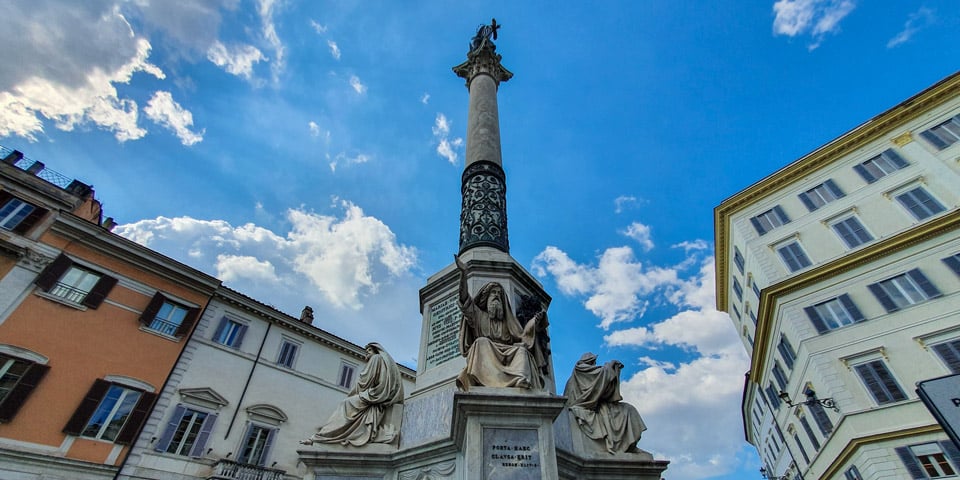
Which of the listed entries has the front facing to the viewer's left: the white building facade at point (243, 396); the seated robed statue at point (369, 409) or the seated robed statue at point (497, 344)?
the seated robed statue at point (369, 409)

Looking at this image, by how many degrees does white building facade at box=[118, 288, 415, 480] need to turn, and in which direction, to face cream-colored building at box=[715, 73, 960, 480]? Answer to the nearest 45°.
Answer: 0° — it already faces it

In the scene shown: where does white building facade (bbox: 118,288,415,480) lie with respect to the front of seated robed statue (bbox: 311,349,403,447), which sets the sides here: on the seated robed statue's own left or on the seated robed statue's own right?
on the seated robed statue's own right

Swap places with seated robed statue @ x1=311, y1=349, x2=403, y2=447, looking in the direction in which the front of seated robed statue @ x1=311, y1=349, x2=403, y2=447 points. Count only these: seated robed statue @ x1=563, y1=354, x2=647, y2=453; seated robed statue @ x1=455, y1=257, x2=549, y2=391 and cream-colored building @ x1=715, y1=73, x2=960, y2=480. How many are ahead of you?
0

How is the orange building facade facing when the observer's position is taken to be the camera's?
facing the viewer and to the right of the viewer

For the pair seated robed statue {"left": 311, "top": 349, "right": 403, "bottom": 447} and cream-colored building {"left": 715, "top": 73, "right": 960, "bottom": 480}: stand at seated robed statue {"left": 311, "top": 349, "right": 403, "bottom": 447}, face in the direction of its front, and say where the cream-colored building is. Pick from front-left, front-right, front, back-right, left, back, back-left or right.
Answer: back

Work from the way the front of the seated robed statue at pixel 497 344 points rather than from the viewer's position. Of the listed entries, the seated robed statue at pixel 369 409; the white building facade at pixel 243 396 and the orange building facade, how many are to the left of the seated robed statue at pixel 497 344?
0

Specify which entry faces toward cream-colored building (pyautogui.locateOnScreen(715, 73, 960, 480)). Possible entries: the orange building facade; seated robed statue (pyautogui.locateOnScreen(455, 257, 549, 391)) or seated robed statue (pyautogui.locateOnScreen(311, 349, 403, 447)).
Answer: the orange building facade

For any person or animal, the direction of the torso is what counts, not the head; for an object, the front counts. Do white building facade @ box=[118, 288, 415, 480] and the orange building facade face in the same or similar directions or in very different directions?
same or similar directions

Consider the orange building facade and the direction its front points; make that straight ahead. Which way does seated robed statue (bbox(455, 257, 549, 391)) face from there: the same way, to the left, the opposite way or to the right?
to the right

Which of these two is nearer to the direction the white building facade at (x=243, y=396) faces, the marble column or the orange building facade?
the marble column

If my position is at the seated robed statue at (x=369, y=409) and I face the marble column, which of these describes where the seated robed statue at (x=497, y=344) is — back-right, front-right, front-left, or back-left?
front-right

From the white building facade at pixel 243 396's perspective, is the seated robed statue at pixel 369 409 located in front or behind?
in front

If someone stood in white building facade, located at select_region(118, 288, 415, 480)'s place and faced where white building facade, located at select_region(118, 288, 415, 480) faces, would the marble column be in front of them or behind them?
in front

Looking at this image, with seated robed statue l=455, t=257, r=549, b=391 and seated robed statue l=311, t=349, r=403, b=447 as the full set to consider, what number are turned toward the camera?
1

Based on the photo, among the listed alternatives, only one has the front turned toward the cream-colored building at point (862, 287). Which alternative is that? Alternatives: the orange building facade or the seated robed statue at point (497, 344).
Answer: the orange building facade

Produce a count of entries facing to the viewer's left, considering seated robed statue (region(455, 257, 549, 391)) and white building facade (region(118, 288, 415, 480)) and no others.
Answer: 0

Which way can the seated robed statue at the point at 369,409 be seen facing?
to the viewer's left

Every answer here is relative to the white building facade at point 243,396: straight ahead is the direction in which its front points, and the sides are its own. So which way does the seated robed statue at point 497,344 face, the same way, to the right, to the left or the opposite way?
to the right

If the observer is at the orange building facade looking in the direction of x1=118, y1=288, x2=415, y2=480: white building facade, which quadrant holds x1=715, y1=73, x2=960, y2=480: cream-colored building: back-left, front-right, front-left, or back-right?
front-right

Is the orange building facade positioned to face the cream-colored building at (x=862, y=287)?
yes

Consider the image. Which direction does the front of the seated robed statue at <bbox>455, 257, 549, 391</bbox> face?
toward the camera

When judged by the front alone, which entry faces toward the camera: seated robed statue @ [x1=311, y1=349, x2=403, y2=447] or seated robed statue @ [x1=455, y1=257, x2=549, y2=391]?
seated robed statue @ [x1=455, y1=257, x2=549, y2=391]

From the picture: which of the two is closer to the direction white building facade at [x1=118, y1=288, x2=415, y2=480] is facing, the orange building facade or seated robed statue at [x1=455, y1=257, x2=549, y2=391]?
the seated robed statue
